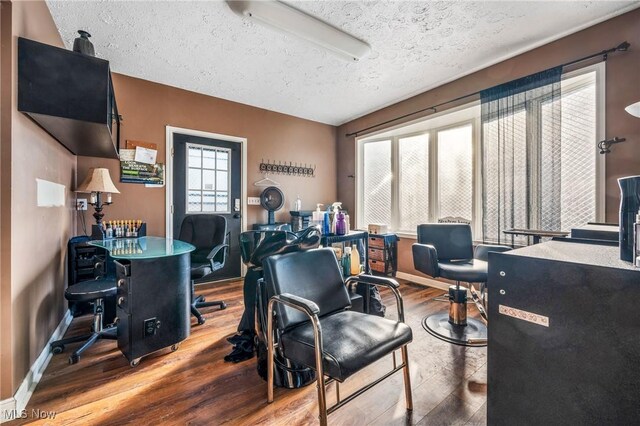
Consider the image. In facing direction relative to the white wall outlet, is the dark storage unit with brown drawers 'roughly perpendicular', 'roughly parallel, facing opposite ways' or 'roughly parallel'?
roughly perpendicular

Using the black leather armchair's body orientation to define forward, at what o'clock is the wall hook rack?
The wall hook rack is roughly at 7 o'clock from the black leather armchair.

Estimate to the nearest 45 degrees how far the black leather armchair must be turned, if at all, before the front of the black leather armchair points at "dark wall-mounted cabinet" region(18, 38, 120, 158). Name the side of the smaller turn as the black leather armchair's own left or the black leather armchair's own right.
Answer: approximately 135° to the black leather armchair's own right

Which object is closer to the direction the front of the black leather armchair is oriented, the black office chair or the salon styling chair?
the salon styling chair

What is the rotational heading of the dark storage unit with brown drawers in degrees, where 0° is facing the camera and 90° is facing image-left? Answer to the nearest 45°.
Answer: approximately 45°

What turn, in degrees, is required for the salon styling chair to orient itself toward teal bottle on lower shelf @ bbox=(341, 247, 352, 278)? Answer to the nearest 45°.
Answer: approximately 90° to its right

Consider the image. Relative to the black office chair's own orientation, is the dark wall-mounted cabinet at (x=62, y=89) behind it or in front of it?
in front

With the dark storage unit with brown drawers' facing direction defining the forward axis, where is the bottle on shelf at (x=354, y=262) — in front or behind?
in front

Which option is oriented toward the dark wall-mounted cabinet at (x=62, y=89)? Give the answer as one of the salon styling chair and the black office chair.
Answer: the black office chair

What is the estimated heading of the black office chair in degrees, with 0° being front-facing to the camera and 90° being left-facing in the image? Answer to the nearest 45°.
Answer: approximately 45°

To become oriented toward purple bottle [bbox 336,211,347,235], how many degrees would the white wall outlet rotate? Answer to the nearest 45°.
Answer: approximately 45° to its left

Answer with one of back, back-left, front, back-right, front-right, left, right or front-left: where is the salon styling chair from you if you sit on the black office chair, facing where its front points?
left

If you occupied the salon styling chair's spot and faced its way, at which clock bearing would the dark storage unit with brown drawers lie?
The dark storage unit with brown drawers is roughly at 6 o'clock from the salon styling chair.
